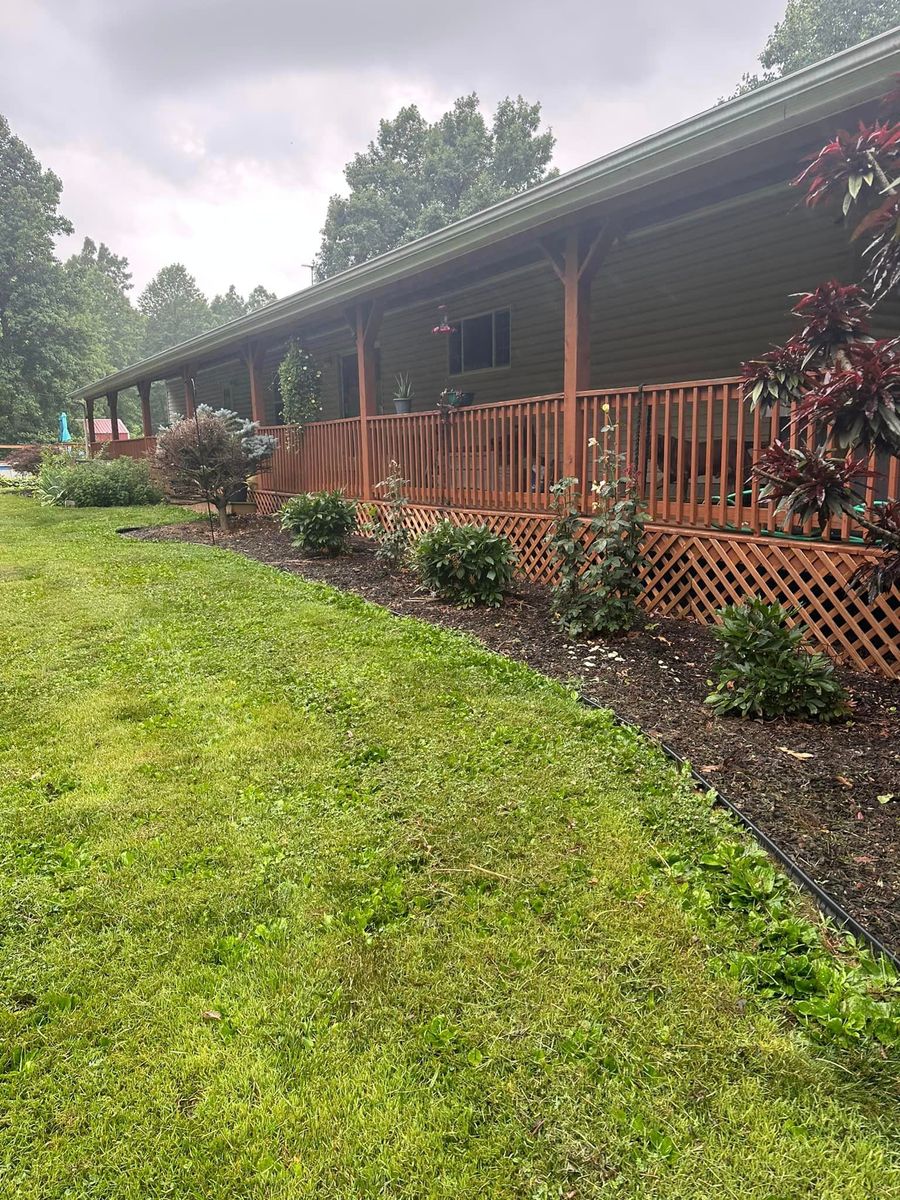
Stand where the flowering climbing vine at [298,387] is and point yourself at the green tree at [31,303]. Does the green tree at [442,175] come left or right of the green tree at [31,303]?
right

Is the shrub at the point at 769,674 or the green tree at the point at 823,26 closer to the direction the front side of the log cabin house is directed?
the shrub

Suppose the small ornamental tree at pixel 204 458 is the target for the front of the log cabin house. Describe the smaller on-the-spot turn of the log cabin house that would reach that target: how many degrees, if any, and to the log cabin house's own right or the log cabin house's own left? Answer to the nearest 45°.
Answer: approximately 90° to the log cabin house's own right

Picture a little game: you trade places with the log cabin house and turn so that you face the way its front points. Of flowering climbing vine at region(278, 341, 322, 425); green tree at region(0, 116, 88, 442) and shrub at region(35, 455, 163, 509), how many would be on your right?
3

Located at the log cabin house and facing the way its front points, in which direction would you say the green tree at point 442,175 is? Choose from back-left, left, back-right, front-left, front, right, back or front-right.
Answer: back-right

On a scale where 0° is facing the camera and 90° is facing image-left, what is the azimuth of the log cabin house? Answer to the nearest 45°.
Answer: approximately 45°

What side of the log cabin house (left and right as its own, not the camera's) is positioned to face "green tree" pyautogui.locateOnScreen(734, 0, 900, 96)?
back

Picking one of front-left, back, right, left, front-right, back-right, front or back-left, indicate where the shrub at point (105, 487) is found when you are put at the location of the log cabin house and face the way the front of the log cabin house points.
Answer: right

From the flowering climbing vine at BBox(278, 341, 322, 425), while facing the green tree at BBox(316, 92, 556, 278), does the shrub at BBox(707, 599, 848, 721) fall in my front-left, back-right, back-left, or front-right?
back-right

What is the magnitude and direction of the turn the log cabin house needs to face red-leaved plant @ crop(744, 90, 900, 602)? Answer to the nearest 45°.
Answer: approximately 45° to its left

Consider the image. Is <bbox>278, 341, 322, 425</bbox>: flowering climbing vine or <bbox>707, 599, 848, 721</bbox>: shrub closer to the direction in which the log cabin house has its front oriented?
the shrub

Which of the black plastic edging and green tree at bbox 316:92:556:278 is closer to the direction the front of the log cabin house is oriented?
the black plastic edging
